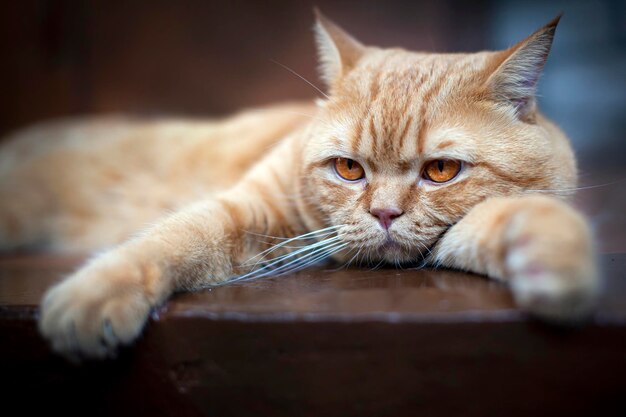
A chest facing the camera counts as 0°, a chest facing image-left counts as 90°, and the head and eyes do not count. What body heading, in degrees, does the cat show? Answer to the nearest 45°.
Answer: approximately 315°
